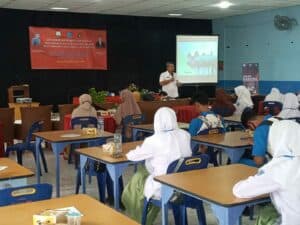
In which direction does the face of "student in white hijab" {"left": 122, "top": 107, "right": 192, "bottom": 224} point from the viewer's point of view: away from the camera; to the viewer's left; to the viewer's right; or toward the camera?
away from the camera

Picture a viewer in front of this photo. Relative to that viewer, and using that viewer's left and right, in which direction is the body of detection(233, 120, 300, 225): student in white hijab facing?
facing away from the viewer and to the left of the viewer

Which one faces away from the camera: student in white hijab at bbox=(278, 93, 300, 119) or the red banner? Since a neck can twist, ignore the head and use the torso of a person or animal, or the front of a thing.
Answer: the student in white hijab

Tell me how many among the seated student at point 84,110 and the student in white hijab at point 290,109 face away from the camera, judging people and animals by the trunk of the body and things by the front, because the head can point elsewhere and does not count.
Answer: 2

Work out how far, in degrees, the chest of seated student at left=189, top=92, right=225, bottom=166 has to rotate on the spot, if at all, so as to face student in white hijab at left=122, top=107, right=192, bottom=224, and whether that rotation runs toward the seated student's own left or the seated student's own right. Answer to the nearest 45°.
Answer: approximately 135° to the seated student's own left

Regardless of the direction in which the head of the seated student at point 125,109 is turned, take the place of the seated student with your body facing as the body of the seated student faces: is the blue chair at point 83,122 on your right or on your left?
on your left

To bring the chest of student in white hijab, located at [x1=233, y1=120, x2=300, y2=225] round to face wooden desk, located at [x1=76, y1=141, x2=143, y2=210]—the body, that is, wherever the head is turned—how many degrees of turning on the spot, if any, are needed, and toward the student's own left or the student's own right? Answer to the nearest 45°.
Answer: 0° — they already face it

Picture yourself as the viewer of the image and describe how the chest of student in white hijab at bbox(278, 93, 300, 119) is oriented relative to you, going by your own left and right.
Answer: facing away from the viewer

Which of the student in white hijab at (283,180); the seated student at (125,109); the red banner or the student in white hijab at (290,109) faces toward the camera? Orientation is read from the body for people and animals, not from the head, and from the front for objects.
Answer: the red banner

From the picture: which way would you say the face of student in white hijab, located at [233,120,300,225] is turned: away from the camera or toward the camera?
away from the camera

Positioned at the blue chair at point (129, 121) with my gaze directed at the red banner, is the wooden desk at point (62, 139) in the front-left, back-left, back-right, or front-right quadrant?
back-left
